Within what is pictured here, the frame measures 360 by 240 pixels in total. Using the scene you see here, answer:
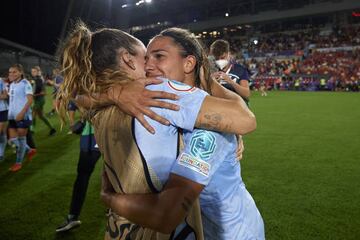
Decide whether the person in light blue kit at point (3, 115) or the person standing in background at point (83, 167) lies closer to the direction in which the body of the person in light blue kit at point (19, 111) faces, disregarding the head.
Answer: the person standing in background

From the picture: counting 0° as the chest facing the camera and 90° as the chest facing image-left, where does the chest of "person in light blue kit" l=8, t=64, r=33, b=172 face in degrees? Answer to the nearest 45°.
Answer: approximately 45°

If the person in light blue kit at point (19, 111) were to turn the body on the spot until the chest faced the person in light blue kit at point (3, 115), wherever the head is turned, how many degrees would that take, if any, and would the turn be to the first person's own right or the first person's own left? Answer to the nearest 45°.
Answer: approximately 90° to the first person's own right

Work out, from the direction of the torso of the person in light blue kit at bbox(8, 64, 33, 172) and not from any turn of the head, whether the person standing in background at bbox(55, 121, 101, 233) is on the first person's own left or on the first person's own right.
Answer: on the first person's own left

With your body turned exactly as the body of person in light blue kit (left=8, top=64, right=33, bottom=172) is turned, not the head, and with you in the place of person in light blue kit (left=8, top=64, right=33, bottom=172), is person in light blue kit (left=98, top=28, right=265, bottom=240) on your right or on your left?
on your left
